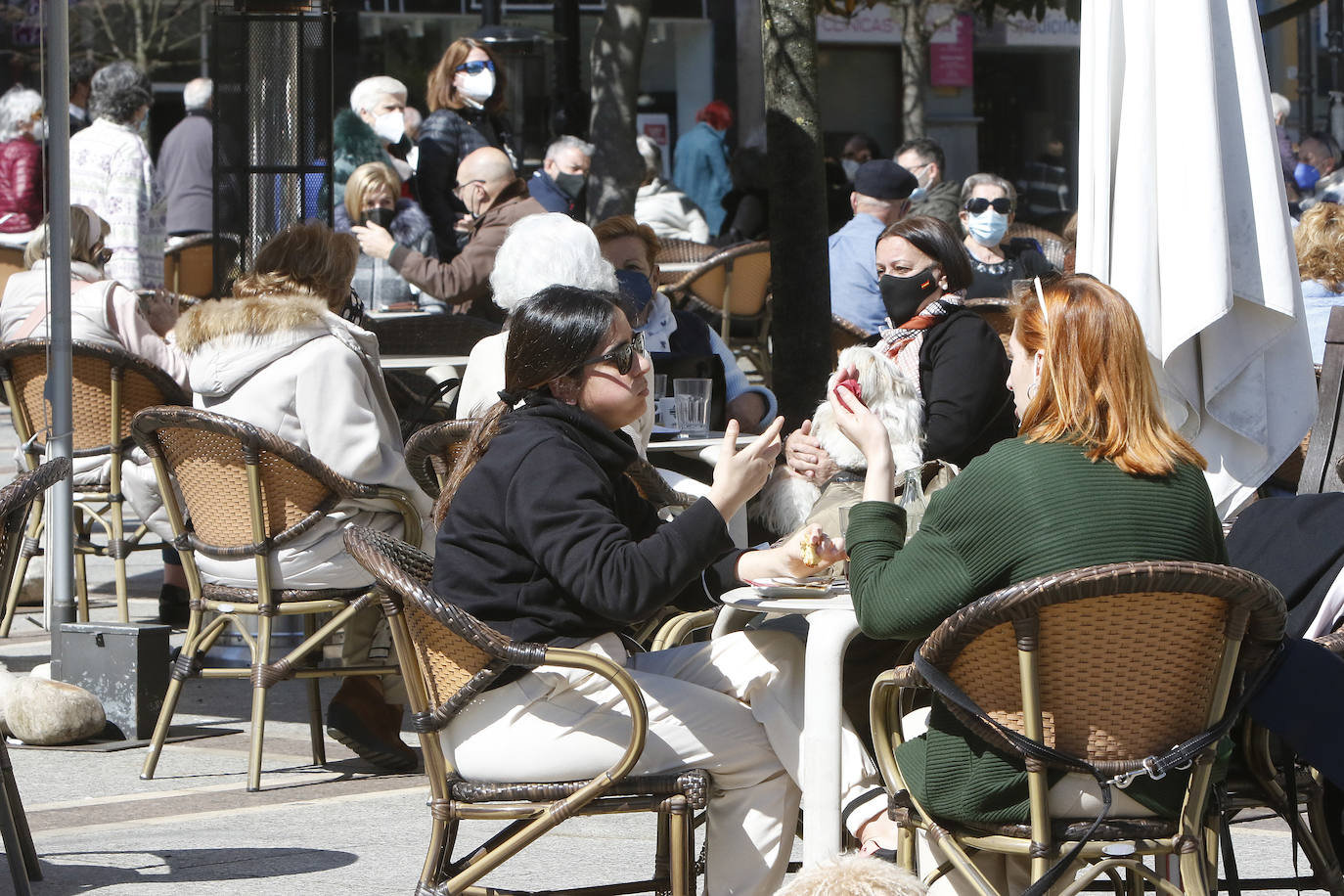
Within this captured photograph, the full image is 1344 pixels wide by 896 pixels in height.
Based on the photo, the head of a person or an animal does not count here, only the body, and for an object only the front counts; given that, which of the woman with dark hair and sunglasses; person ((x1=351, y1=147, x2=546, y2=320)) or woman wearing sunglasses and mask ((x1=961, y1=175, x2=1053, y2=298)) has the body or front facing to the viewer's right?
the woman with dark hair and sunglasses

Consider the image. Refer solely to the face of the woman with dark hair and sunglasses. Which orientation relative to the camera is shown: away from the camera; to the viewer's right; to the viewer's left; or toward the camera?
to the viewer's right

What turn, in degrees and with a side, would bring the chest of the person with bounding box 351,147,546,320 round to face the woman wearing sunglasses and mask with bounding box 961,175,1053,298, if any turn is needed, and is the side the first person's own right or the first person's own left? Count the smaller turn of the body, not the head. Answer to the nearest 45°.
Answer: approximately 135° to the first person's own right

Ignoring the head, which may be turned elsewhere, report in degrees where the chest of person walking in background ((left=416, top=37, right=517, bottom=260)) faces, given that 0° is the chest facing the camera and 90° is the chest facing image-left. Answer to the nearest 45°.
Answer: approximately 315°

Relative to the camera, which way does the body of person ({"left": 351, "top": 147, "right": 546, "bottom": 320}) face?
to the viewer's left

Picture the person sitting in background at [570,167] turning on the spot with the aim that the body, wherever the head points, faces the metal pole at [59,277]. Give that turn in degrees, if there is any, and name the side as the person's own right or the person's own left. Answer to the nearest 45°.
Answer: approximately 45° to the person's own right

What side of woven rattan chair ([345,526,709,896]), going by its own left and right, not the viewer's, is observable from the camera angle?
right

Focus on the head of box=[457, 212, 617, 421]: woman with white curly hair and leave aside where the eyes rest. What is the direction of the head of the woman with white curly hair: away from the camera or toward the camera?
away from the camera

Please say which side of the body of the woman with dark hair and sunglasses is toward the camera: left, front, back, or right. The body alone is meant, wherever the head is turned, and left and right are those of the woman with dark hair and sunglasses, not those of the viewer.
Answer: right
